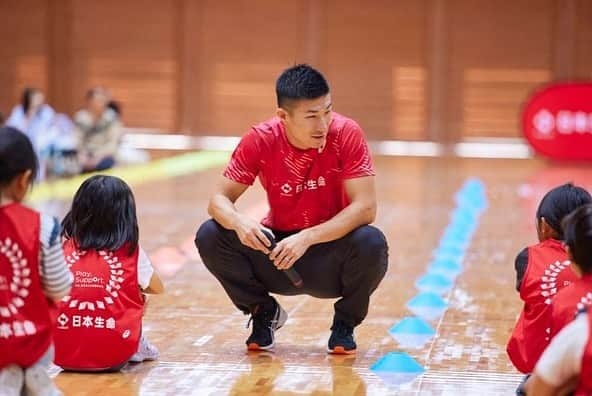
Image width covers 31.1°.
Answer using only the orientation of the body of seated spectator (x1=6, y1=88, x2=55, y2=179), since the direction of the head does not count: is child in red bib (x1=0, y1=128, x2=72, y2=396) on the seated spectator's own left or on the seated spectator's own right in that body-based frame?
on the seated spectator's own right

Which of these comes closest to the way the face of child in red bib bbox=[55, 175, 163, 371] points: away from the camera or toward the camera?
away from the camera

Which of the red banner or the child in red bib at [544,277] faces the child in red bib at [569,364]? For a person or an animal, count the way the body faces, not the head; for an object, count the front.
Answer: the red banner

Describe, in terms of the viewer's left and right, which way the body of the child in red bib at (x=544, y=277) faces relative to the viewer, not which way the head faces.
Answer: facing away from the viewer and to the left of the viewer

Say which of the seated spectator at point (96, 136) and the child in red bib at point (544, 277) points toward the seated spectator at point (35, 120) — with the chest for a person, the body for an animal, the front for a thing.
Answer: the child in red bib

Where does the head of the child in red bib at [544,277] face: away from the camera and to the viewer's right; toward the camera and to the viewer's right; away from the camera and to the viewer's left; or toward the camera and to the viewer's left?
away from the camera and to the viewer's left

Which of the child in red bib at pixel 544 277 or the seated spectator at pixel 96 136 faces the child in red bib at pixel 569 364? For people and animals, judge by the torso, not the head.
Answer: the seated spectator

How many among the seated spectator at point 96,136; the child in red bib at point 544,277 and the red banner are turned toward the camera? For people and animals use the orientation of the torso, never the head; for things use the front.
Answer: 2

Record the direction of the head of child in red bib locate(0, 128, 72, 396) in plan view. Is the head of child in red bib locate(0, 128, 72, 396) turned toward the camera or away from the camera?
away from the camera

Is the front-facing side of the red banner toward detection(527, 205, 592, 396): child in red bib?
yes

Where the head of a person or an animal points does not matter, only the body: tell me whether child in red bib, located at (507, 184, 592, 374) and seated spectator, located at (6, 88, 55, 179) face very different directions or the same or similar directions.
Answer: very different directions
